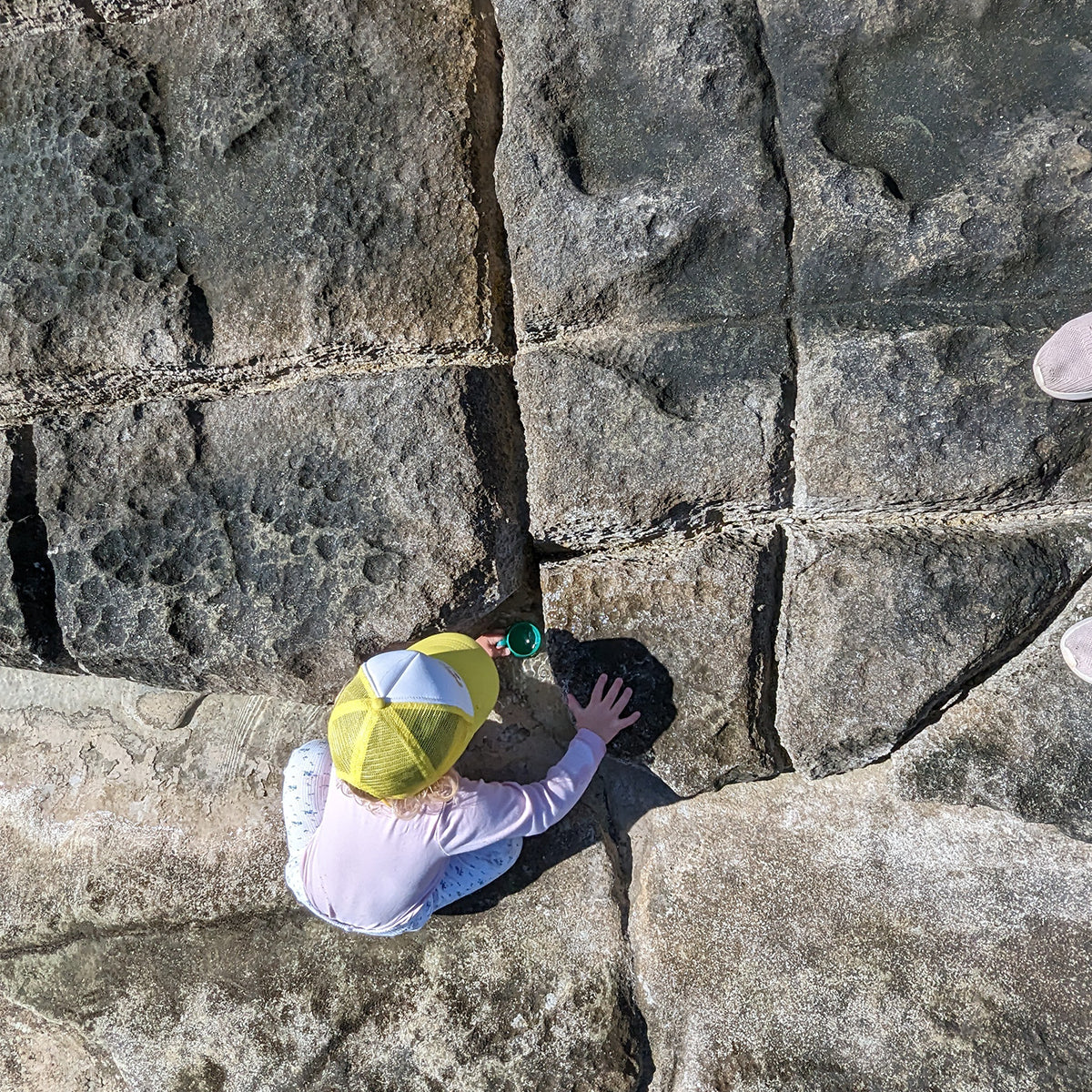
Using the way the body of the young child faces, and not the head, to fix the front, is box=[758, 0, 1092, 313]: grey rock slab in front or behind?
in front

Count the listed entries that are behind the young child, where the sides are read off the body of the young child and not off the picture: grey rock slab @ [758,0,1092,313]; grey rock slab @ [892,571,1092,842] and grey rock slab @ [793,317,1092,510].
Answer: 0

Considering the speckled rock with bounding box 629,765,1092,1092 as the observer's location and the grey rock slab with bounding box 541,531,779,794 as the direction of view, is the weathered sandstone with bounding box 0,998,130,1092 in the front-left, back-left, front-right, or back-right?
front-left

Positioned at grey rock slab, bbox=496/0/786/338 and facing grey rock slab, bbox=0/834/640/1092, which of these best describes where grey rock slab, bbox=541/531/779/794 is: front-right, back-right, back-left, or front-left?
front-left

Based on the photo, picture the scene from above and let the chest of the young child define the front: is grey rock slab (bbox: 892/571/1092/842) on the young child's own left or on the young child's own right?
on the young child's own right

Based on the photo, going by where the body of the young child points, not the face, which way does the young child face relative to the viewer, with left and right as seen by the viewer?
facing away from the viewer and to the right of the viewer

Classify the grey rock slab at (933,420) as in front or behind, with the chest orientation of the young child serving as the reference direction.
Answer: in front

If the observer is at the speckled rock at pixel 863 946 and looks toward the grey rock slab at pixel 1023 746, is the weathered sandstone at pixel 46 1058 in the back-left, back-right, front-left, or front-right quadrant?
back-left

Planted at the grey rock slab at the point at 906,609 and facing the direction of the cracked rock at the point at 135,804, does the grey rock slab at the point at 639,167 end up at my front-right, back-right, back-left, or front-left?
front-right

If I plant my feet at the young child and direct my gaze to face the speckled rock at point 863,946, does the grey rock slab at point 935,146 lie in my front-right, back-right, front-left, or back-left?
front-left
